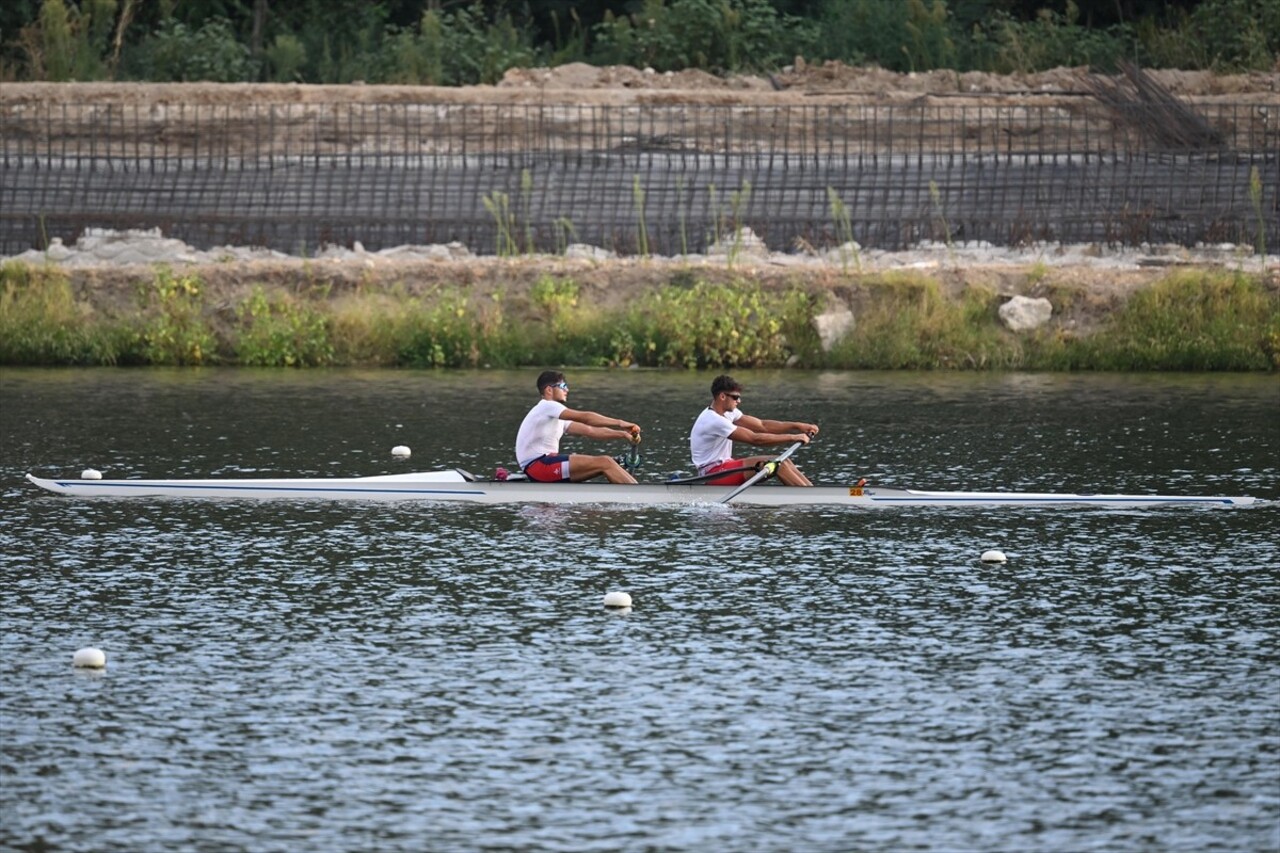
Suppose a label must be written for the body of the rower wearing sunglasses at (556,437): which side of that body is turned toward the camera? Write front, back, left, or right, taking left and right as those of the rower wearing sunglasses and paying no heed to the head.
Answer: right

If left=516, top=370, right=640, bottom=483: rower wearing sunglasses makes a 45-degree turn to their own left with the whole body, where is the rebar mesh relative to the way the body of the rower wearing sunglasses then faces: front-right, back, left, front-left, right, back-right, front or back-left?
front-left

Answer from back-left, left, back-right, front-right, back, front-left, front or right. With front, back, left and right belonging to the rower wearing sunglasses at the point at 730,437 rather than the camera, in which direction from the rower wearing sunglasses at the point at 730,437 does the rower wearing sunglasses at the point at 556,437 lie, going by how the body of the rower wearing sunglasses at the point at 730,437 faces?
back

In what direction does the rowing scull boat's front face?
to the viewer's left

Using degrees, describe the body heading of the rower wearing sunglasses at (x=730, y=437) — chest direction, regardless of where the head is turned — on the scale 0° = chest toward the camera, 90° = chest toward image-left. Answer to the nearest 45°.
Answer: approximately 270°

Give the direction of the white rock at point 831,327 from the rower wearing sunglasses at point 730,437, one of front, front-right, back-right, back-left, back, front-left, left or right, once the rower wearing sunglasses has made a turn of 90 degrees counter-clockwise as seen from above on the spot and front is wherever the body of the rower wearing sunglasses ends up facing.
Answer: front

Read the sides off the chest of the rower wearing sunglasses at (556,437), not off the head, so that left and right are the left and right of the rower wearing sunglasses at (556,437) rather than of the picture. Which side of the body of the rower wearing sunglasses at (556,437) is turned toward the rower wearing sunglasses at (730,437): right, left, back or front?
front

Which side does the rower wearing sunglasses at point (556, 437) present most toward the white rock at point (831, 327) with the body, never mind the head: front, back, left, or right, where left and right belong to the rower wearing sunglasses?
left

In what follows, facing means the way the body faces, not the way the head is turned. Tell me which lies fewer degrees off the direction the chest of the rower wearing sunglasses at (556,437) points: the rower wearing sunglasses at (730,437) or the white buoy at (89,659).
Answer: the rower wearing sunglasses

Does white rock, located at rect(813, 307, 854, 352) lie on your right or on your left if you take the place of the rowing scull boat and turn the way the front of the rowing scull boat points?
on your right

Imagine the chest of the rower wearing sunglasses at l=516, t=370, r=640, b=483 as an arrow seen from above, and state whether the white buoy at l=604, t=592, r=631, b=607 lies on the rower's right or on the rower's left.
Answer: on the rower's right

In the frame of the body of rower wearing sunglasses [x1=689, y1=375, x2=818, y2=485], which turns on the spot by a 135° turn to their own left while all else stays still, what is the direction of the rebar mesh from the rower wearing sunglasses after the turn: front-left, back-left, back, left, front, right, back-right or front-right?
front-right
